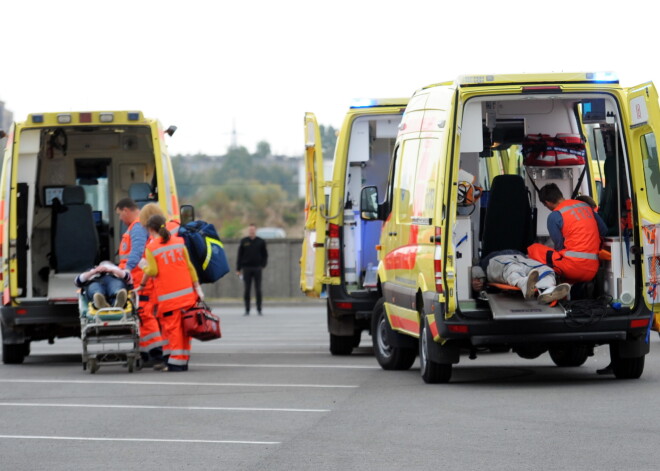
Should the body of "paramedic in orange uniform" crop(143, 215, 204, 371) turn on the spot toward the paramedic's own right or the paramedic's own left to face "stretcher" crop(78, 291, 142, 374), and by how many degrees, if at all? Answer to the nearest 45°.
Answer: approximately 45° to the paramedic's own left

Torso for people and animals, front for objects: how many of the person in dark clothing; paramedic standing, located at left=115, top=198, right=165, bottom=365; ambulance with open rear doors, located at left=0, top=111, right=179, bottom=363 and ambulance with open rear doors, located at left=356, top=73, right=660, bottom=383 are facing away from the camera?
2

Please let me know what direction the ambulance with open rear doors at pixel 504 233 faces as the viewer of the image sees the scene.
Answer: facing away from the viewer

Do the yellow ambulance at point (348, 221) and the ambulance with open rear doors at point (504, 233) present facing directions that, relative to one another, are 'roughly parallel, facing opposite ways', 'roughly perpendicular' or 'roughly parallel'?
roughly parallel

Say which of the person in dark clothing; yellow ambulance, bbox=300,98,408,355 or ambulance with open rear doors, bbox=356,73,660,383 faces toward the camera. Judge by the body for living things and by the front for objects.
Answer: the person in dark clothing

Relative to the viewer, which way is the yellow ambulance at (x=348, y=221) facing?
away from the camera

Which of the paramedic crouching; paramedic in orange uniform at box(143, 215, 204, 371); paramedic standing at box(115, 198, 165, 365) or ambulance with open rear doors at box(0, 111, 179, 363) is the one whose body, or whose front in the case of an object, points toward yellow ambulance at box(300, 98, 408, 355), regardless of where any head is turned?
the paramedic crouching

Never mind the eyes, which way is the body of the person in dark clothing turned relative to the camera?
toward the camera

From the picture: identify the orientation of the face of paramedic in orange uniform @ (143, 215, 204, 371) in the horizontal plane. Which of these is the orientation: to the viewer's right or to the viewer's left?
to the viewer's left

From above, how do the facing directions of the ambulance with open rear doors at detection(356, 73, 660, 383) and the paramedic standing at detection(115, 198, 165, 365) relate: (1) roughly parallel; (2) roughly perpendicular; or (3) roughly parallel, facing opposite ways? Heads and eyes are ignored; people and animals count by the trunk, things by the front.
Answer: roughly perpendicular

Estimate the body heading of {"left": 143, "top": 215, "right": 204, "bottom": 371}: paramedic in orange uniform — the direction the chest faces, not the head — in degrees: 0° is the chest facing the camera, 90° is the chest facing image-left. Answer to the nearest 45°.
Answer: approximately 135°

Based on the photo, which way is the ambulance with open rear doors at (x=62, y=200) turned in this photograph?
away from the camera

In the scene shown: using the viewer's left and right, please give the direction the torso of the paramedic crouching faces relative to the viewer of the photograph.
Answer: facing away from the viewer and to the left of the viewer
